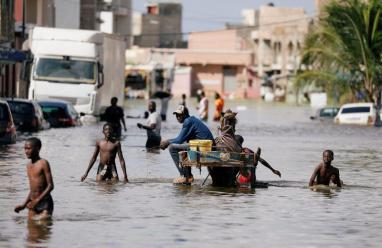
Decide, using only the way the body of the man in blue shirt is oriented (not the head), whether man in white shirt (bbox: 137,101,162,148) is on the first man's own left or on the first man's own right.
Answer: on the first man's own right

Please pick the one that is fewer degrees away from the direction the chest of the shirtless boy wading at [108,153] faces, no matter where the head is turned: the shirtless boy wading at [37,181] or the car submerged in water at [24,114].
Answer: the shirtless boy wading

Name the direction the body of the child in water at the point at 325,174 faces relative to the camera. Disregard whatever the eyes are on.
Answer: toward the camera

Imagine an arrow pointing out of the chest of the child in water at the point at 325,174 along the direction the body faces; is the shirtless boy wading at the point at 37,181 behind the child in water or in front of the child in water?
in front

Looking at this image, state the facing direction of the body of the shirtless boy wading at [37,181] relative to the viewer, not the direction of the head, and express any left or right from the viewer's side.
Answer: facing the viewer and to the left of the viewer

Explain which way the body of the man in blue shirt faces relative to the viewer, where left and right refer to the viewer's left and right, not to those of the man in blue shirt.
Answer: facing to the left of the viewer
